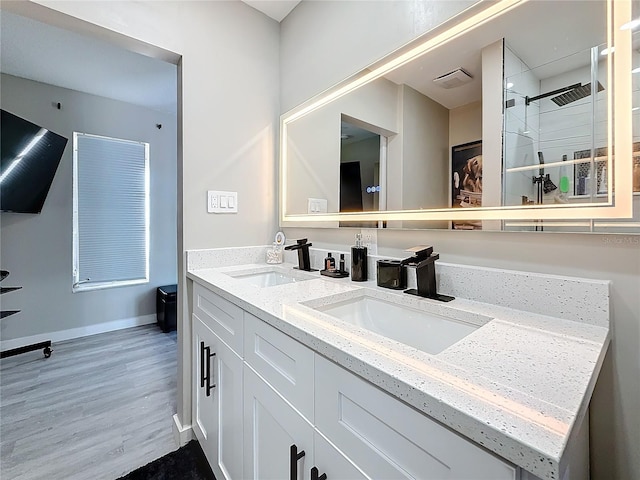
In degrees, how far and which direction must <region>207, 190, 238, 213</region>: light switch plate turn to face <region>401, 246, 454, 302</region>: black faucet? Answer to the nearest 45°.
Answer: approximately 45° to its left

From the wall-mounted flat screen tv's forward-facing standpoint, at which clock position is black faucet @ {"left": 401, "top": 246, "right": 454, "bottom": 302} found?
The black faucet is roughly at 1 o'clock from the wall-mounted flat screen tv.

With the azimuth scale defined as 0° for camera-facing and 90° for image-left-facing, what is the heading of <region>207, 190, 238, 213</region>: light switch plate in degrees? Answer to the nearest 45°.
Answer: approximately 0°

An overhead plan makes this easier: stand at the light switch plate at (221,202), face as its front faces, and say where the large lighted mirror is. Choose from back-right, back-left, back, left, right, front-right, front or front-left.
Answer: front-left

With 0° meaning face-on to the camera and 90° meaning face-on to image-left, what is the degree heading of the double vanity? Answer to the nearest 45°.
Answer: approximately 45°

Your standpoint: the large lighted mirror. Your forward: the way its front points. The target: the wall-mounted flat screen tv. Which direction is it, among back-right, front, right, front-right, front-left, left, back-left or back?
front-right

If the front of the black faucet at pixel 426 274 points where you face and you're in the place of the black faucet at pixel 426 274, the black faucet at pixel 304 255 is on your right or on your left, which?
on your right

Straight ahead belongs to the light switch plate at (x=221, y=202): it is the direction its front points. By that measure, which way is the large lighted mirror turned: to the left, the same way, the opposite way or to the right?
to the right

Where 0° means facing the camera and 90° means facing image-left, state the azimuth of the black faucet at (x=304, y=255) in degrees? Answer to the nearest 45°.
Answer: approximately 45°

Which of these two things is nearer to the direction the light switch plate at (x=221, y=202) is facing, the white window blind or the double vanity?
the double vanity
